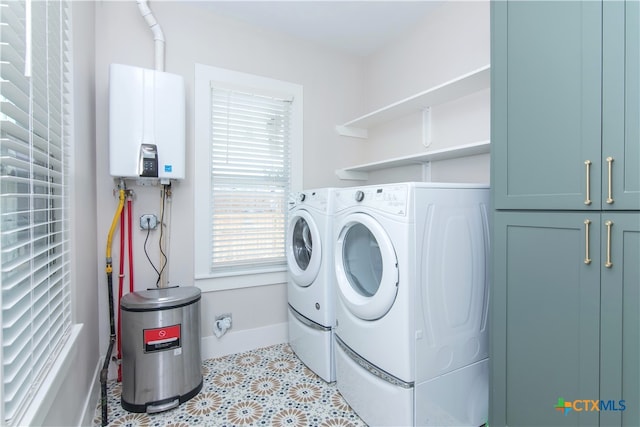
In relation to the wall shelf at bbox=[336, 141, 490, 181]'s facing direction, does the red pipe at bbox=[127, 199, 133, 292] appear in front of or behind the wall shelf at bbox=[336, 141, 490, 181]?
in front

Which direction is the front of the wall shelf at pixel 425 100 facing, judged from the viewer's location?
facing the viewer and to the left of the viewer

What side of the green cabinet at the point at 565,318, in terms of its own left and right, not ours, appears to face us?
front

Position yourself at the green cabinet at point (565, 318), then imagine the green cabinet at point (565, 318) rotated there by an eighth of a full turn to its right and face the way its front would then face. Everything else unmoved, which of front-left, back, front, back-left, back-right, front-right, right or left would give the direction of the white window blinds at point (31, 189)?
front

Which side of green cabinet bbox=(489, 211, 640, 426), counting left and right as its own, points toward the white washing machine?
right

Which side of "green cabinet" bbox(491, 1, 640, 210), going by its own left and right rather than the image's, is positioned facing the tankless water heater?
right

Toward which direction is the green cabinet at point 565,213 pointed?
toward the camera

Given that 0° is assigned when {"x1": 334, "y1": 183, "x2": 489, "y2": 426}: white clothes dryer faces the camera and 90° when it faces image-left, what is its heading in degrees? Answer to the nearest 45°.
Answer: approximately 45°

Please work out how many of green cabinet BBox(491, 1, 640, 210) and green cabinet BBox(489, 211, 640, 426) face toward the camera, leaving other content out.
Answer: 2

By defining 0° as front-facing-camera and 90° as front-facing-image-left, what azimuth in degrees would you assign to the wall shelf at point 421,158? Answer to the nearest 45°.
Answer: approximately 45°

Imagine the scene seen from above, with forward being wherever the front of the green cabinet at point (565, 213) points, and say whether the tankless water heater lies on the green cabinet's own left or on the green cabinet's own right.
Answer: on the green cabinet's own right

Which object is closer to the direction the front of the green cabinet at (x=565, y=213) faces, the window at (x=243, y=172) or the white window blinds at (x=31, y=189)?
the white window blinds
